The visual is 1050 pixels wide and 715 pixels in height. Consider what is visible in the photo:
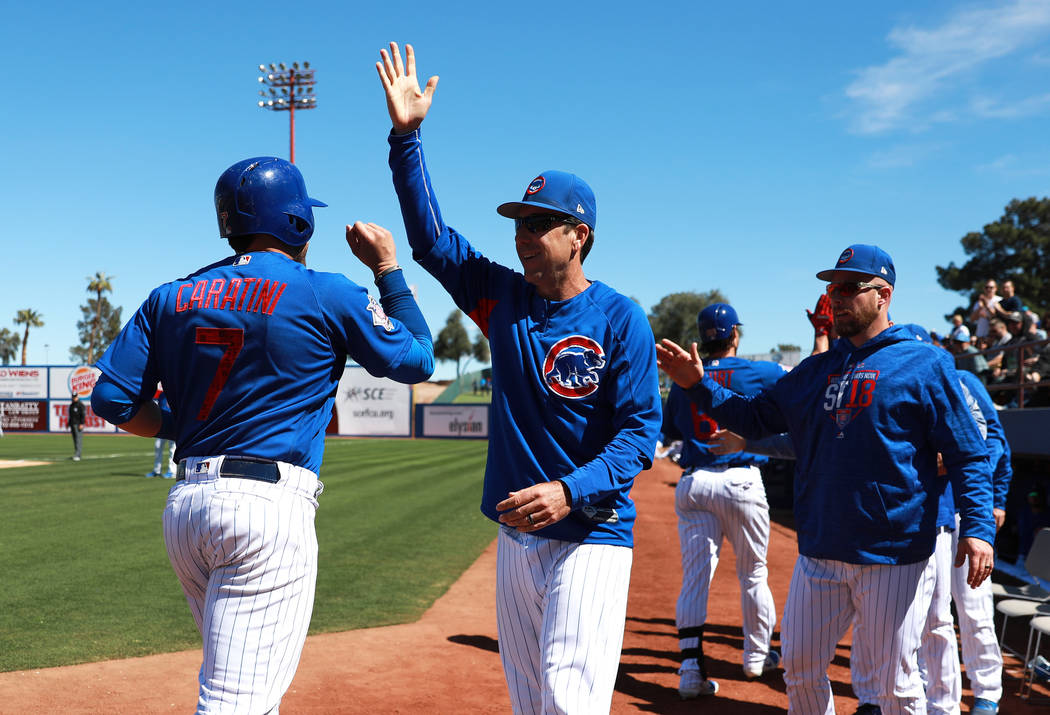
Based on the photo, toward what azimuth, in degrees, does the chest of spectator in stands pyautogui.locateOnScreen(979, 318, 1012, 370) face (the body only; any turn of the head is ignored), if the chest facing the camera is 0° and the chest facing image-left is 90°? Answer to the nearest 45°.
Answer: approximately 45°

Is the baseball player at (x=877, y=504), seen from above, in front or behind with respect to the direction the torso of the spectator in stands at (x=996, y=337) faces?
in front

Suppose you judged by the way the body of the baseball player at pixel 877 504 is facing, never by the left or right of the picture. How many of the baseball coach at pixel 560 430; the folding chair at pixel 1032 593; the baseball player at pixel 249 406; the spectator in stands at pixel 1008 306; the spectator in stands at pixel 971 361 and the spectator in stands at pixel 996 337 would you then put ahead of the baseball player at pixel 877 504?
2

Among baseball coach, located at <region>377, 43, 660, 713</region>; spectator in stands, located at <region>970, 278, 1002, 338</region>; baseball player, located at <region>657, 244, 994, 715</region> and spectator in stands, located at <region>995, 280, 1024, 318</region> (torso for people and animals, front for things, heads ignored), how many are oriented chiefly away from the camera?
0

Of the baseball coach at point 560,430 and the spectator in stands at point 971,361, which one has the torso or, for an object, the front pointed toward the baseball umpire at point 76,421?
the spectator in stands

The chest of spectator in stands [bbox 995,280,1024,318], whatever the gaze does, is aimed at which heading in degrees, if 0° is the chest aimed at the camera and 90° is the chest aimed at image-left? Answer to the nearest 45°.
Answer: approximately 45°

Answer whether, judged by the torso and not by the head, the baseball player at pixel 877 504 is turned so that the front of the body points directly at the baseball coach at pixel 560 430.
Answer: yes

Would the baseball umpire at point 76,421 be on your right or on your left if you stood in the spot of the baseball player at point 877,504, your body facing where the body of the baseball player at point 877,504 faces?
on your right

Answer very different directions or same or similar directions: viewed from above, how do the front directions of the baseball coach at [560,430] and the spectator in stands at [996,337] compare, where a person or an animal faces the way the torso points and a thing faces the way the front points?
same or similar directions

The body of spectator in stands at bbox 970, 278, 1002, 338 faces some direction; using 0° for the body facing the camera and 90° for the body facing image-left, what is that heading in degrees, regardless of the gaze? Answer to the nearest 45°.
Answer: approximately 45°

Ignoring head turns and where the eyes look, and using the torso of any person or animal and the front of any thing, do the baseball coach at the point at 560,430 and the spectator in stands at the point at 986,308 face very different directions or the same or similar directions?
same or similar directions

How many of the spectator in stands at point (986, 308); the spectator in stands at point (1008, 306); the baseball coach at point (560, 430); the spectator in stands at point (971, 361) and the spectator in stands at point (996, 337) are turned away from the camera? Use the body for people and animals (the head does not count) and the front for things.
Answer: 0

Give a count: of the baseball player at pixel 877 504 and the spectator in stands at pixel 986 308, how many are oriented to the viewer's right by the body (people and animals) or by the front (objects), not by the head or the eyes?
0

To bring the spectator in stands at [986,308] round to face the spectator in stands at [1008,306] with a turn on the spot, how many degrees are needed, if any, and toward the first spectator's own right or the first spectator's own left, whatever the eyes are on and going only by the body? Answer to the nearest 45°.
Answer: approximately 90° to the first spectator's own left

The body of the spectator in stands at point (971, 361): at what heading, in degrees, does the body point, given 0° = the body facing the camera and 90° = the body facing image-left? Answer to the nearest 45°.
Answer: approximately 90°

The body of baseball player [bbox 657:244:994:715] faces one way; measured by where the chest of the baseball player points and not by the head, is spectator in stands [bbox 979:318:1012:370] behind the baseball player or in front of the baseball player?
behind
